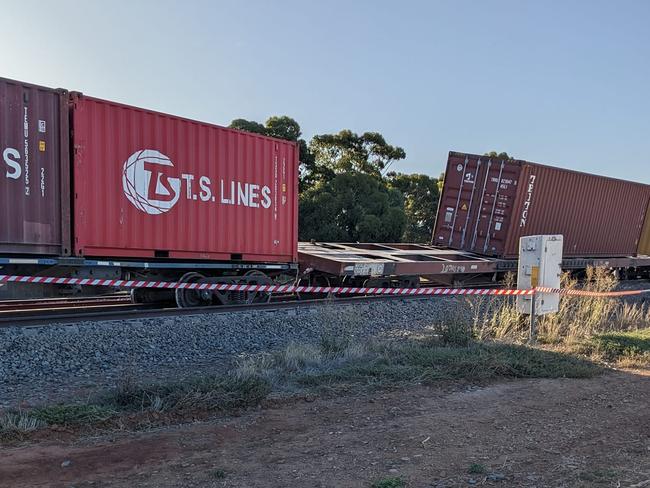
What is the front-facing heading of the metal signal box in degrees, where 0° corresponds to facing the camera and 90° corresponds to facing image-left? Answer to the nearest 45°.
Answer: approximately 315°

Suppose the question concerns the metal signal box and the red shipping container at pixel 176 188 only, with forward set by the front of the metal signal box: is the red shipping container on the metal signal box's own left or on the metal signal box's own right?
on the metal signal box's own right

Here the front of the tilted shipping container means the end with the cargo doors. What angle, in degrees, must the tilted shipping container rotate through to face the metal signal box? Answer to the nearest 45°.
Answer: approximately 45° to its left

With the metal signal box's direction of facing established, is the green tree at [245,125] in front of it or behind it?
behind

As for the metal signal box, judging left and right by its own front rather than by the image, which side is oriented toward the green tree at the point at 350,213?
back

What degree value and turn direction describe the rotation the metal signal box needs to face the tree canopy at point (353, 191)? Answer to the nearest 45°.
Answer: approximately 180°

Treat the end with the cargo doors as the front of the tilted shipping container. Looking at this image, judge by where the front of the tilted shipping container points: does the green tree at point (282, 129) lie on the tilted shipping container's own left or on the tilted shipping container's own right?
on the tilted shipping container's own right

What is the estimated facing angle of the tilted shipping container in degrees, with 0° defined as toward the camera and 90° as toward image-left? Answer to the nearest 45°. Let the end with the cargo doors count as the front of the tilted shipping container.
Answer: approximately 45°

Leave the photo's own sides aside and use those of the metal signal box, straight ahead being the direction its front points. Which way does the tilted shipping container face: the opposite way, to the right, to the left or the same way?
to the right

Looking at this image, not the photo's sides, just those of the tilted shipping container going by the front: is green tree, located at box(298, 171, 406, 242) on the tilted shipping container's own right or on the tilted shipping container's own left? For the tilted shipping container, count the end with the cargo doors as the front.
on the tilted shipping container's own right
